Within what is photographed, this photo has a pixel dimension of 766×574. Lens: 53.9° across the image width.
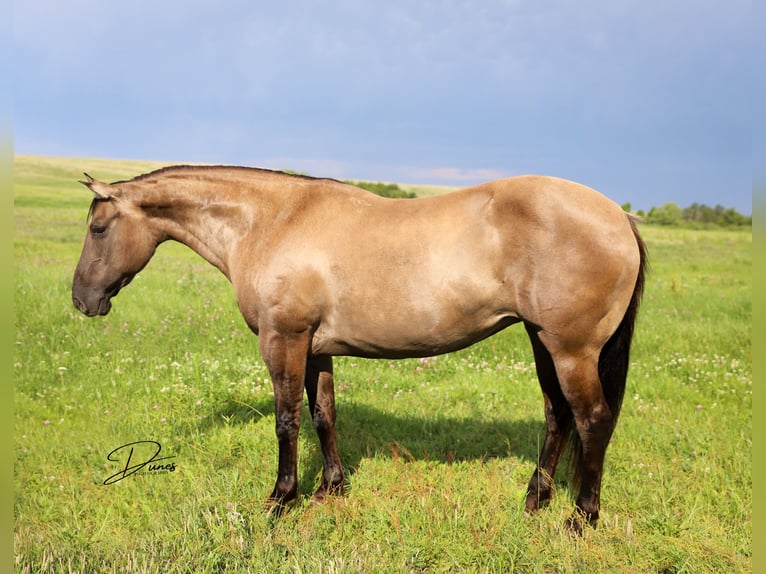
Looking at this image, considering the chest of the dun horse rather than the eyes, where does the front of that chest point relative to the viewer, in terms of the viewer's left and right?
facing to the left of the viewer
